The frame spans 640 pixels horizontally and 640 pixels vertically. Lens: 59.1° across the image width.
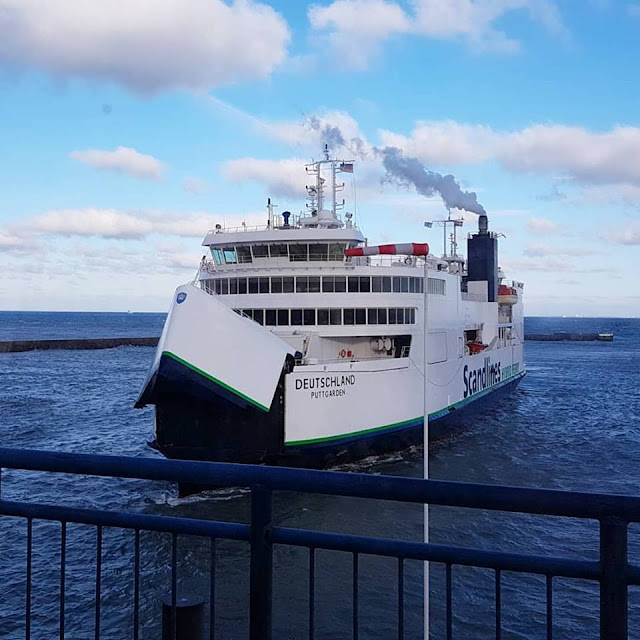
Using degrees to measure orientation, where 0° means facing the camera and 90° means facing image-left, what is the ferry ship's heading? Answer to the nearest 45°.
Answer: approximately 45°

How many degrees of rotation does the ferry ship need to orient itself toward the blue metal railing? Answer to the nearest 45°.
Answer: approximately 45° to its left

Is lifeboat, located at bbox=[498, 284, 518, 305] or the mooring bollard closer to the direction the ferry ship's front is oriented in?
the mooring bollard

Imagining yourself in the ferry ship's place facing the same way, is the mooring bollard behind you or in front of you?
in front

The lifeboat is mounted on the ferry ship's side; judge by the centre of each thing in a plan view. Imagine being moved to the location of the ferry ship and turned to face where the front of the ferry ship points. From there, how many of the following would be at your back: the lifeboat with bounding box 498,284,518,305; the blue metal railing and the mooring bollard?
1
